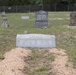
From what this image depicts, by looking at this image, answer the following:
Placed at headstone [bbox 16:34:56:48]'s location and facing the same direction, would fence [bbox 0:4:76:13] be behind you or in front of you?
behind

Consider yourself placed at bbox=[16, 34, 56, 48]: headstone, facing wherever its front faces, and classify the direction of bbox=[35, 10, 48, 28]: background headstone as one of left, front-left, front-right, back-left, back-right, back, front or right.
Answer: back

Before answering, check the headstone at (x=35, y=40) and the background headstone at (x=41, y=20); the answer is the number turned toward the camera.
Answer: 2

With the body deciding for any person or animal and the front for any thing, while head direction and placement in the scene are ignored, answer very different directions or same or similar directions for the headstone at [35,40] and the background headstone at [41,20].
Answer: same or similar directions

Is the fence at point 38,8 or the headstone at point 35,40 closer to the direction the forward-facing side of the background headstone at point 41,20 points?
the headstone

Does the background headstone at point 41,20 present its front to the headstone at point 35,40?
yes

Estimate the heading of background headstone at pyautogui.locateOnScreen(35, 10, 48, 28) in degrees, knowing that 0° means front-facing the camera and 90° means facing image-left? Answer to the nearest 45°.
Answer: approximately 0°
